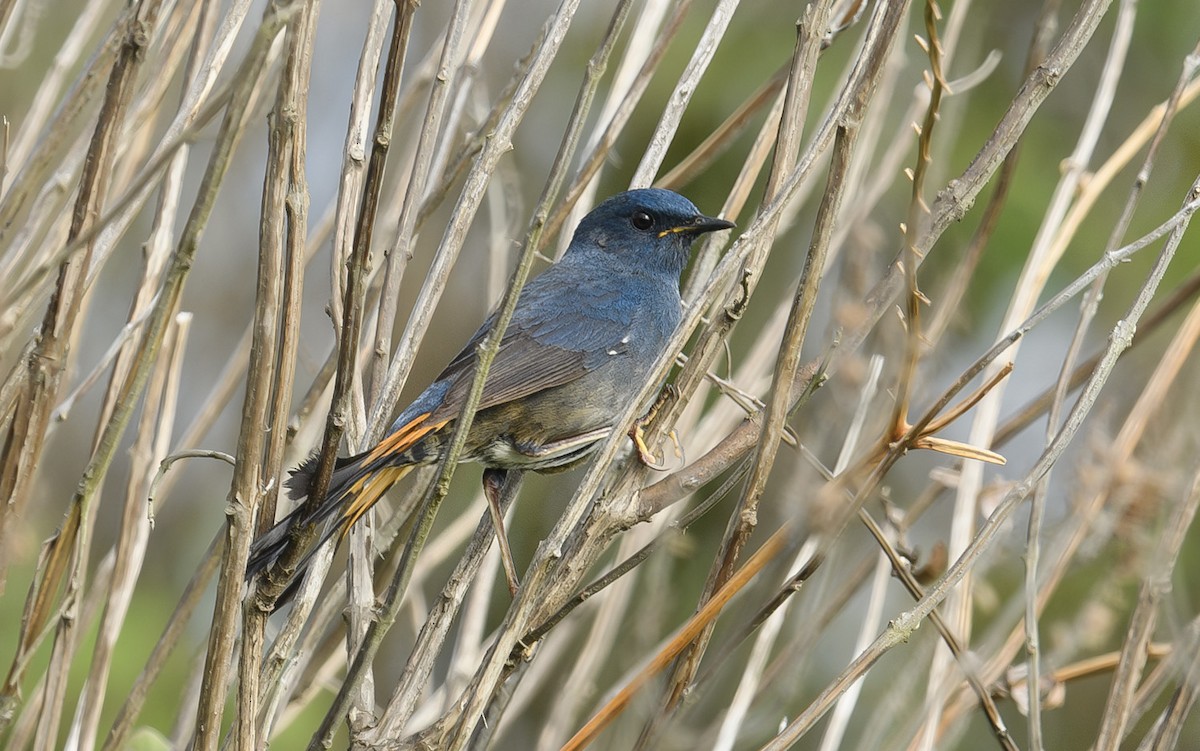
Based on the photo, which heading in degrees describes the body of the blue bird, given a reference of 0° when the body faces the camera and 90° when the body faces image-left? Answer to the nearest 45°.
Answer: approximately 270°
